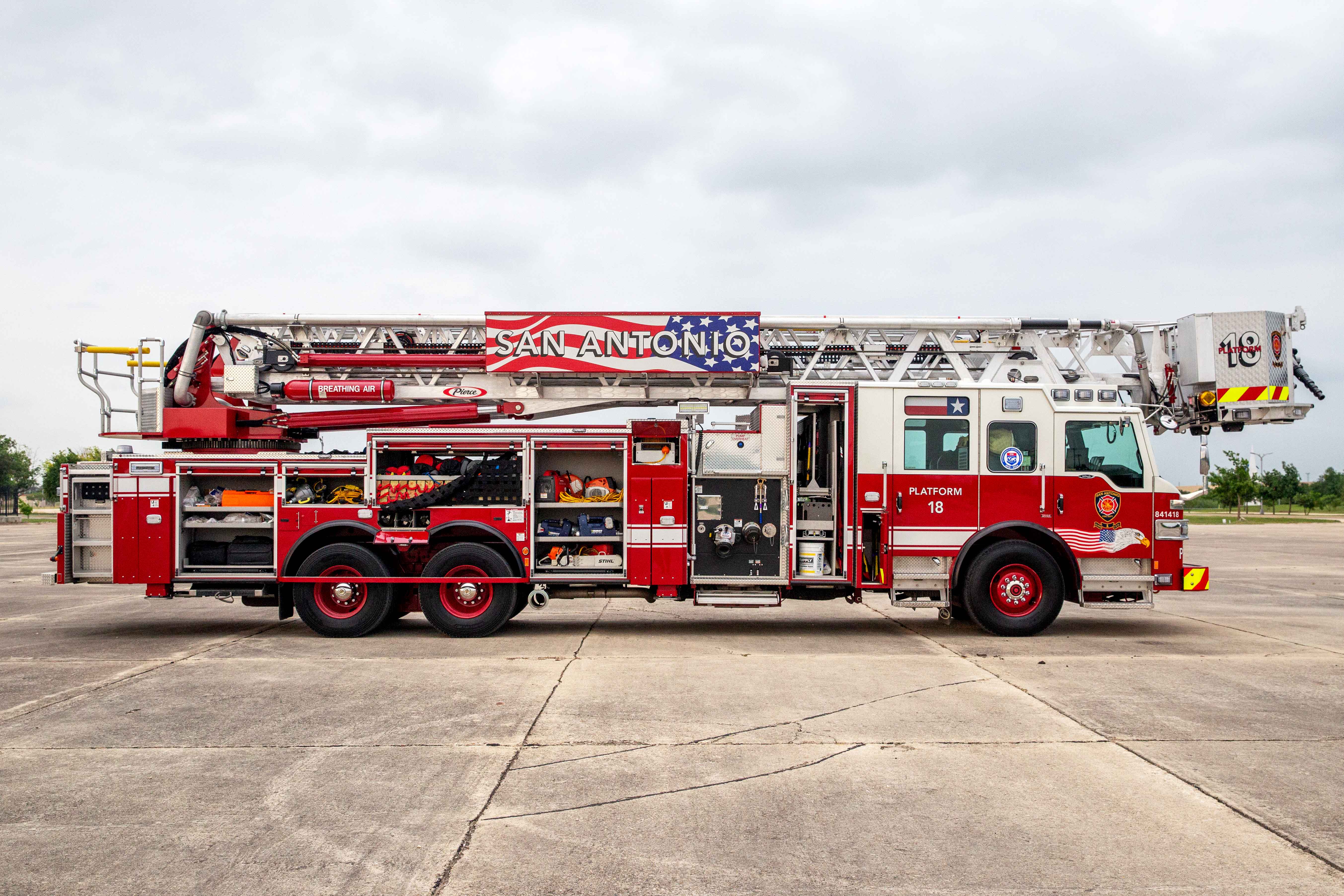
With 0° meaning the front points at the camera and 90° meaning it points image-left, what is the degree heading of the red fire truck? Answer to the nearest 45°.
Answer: approximately 270°
